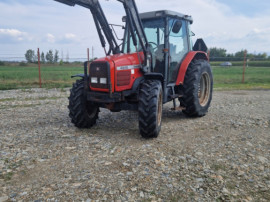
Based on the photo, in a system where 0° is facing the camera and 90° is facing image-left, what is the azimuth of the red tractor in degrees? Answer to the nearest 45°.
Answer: approximately 45°
